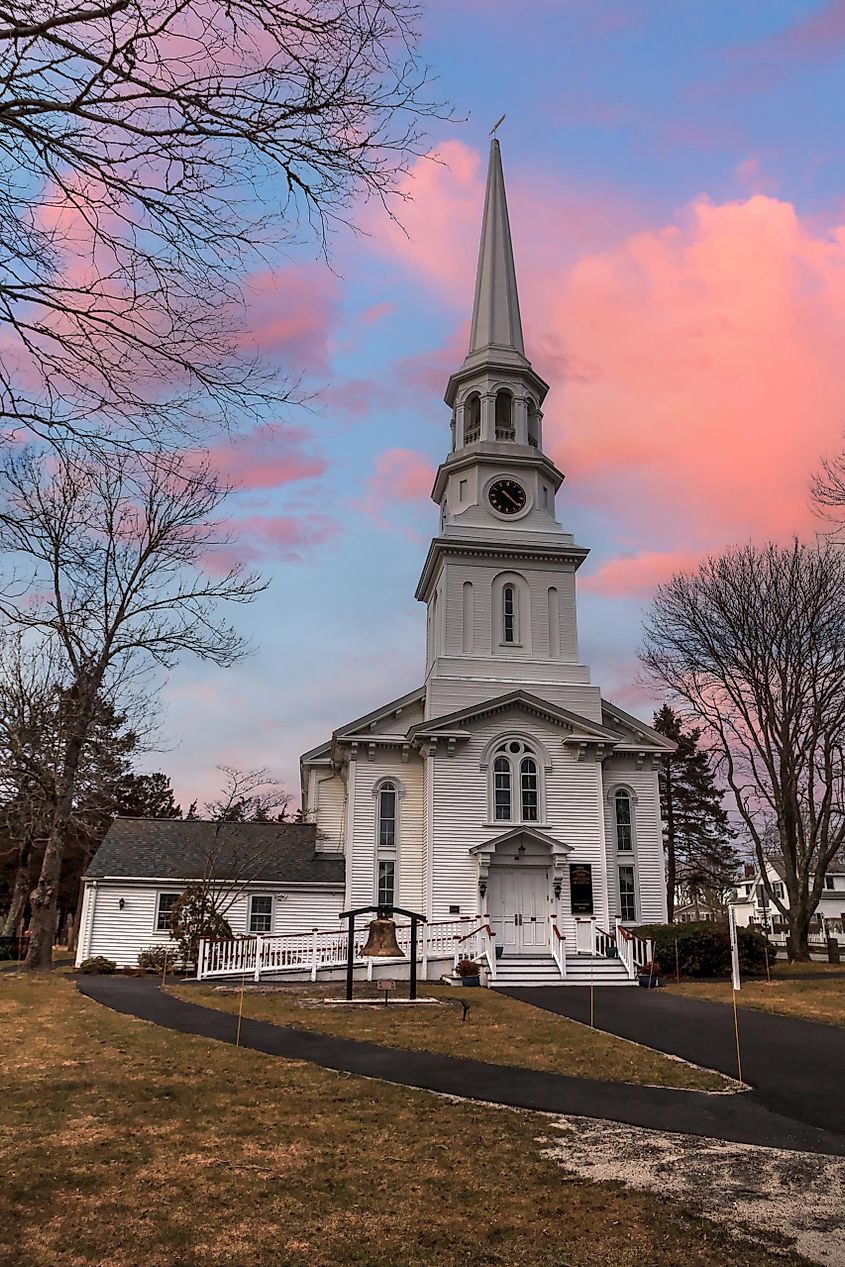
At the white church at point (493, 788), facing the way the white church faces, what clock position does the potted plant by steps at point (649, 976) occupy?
The potted plant by steps is roughly at 11 o'clock from the white church.

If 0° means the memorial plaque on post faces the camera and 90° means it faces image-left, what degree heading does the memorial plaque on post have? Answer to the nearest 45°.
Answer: approximately 0°

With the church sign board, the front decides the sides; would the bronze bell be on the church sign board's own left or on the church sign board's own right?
on the church sign board's own right

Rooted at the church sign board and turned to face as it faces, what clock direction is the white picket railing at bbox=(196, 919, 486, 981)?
The white picket railing is roughly at 2 o'clock from the church sign board.

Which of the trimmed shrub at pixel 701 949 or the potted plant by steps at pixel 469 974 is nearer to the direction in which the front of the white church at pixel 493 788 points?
the potted plant by steps

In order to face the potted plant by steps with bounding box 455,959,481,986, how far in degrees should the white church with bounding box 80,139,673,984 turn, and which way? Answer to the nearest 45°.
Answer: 0° — it already faces it

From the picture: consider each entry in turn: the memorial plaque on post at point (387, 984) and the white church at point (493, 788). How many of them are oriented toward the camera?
2

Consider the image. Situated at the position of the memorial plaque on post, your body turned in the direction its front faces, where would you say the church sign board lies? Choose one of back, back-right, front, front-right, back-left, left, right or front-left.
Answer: back-left

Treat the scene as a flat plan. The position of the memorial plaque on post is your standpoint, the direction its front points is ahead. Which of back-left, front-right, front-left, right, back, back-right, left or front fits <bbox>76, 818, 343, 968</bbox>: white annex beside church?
back-right

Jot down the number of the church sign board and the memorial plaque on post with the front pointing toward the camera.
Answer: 2
